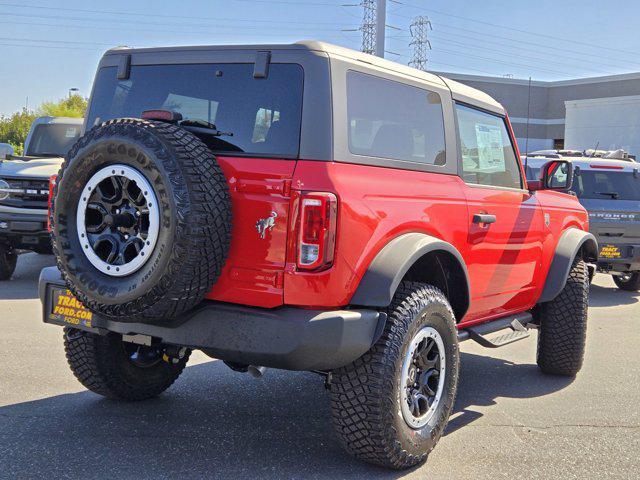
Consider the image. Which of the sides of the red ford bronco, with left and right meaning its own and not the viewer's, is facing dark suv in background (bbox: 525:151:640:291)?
front

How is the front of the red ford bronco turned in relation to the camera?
facing away from the viewer and to the right of the viewer
